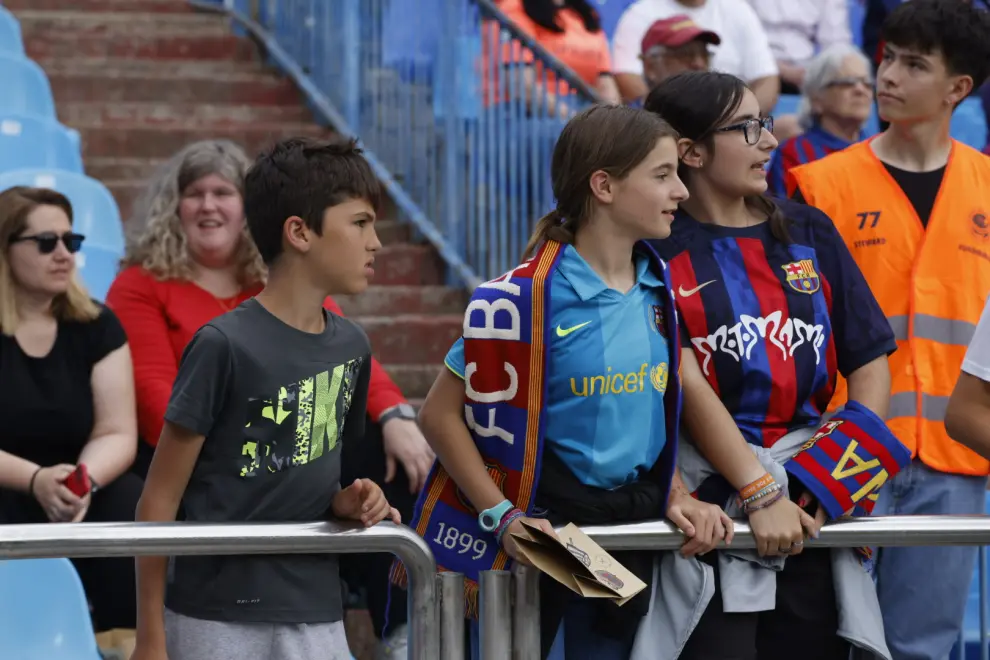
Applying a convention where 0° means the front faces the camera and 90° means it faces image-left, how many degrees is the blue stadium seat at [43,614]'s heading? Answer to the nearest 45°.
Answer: approximately 0°

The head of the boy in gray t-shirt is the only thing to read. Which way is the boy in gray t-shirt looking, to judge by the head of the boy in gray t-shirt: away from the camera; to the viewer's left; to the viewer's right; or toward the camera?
to the viewer's right

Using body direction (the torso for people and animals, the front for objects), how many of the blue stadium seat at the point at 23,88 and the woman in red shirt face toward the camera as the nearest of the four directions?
2

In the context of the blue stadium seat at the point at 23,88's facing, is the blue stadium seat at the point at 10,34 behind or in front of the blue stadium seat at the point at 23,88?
behind

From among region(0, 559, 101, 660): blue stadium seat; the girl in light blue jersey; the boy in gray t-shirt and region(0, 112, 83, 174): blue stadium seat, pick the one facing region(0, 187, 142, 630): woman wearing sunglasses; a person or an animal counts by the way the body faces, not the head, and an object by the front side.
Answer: region(0, 112, 83, 174): blue stadium seat

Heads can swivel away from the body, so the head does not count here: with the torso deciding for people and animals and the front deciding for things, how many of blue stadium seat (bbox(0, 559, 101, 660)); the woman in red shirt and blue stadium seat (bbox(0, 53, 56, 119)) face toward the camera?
3

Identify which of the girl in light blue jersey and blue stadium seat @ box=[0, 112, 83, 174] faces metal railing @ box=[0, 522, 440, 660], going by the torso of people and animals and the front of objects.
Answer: the blue stadium seat

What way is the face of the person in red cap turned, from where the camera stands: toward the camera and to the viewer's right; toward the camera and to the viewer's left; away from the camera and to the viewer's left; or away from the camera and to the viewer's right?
toward the camera and to the viewer's right

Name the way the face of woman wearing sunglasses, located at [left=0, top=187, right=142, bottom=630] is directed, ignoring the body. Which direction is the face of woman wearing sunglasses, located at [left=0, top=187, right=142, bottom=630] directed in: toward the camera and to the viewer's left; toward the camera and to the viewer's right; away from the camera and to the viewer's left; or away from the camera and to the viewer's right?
toward the camera and to the viewer's right

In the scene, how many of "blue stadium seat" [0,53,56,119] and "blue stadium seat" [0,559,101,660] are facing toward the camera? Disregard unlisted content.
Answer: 2

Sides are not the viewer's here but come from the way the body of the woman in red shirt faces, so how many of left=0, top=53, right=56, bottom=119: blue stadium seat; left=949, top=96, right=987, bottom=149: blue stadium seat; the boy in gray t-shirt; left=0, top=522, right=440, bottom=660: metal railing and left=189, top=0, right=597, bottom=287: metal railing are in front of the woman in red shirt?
2

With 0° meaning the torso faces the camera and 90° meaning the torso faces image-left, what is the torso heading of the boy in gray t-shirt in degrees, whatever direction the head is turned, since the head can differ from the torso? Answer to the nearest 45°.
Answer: approximately 315°
